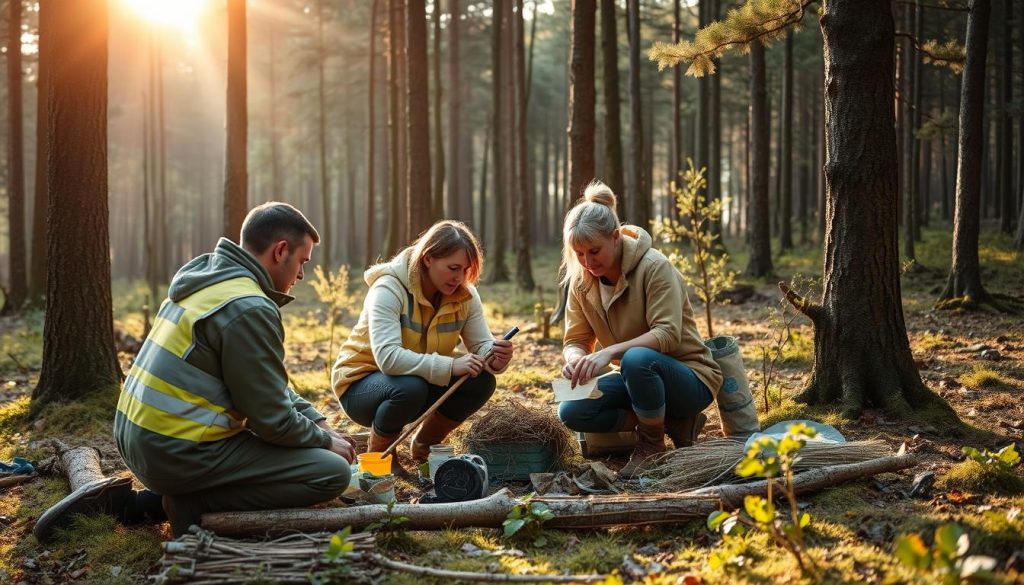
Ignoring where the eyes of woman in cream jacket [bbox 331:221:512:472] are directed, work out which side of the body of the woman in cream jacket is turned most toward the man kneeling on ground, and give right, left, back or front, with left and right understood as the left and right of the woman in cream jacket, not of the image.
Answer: right

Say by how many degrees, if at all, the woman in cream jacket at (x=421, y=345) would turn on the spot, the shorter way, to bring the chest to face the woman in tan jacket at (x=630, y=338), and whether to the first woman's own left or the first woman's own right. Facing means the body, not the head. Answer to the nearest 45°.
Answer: approximately 45° to the first woman's own left

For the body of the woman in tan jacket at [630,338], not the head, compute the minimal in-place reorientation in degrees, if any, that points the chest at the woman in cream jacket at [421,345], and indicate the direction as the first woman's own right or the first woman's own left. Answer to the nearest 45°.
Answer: approximately 45° to the first woman's own right

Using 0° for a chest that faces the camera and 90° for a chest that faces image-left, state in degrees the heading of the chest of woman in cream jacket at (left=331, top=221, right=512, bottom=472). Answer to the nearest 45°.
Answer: approximately 315°

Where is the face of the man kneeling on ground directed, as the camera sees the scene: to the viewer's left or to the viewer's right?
to the viewer's right

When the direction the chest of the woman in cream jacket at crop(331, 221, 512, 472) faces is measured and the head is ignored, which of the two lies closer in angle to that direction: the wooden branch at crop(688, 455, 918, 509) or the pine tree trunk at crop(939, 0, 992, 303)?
the wooden branch

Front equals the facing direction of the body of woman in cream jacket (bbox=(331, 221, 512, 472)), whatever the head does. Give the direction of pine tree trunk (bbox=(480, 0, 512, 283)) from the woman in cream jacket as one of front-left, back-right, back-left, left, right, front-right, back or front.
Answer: back-left
